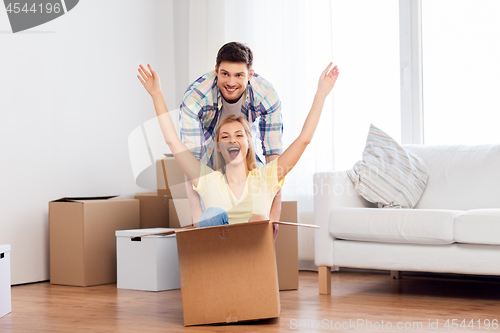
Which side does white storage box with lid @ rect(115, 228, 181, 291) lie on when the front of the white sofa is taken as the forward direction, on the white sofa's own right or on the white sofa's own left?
on the white sofa's own right

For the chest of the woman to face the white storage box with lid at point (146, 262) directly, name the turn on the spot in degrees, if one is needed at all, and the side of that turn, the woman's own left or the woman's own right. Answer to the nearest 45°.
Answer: approximately 135° to the woman's own right

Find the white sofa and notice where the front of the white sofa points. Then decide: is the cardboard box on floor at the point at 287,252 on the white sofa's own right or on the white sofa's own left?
on the white sofa's own right

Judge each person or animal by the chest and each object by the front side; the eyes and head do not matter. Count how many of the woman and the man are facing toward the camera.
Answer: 2

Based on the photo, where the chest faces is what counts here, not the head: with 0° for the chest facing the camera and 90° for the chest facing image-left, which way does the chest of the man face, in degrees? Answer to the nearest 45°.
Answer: approximately 0°

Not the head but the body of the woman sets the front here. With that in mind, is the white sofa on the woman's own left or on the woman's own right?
on the woman's own left
